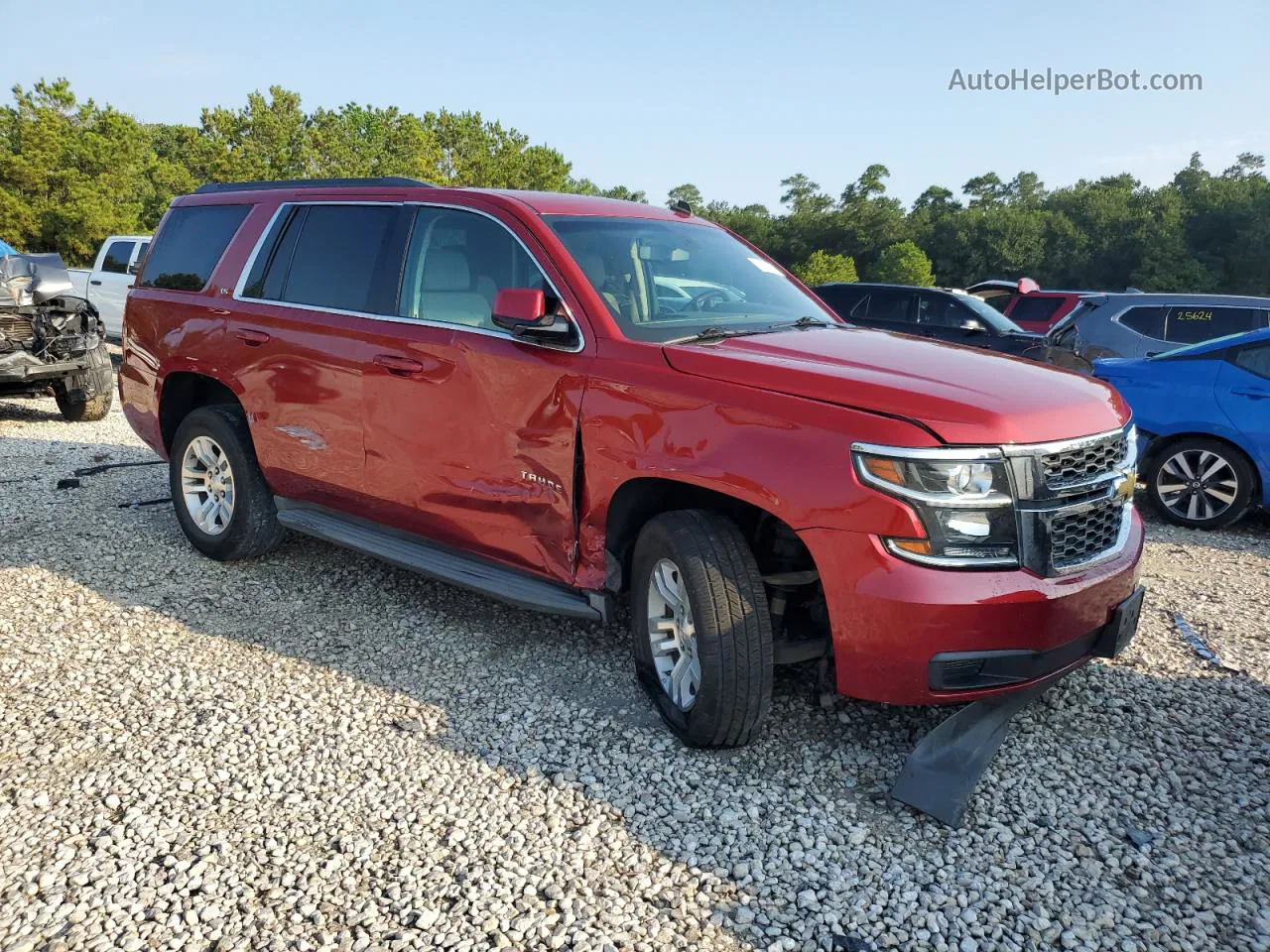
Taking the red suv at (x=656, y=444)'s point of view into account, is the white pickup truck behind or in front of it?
behind

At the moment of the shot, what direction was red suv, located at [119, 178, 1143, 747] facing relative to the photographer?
facing the viewer and to the right of the viewer

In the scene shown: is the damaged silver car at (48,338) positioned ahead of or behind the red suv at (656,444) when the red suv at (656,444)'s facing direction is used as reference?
behind
